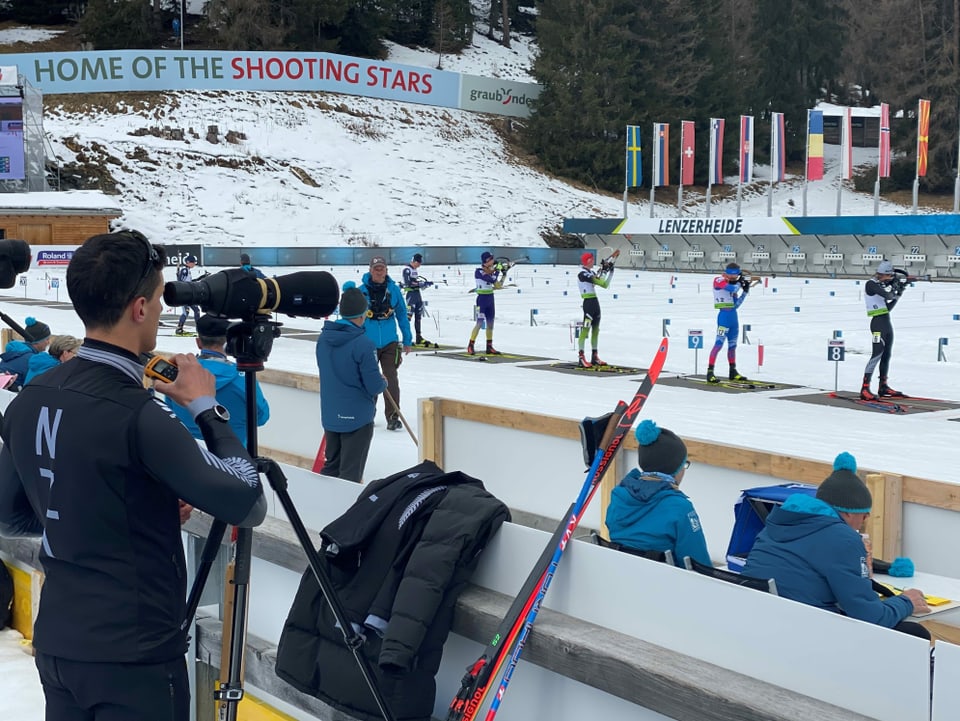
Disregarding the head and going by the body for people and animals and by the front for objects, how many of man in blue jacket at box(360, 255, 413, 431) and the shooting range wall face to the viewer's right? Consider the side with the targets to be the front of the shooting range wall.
0

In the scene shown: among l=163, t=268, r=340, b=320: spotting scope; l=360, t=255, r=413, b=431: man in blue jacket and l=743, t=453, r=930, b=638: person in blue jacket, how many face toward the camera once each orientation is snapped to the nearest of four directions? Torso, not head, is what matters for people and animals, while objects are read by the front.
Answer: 1

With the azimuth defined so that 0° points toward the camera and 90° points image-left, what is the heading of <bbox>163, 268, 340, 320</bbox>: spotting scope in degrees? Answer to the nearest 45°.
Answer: approximately 270°

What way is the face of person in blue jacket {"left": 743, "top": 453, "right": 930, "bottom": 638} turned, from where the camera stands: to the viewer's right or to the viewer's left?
to the viewer's right

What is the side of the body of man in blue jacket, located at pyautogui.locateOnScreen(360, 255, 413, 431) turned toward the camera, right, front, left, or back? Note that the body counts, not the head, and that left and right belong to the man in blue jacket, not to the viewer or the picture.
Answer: front

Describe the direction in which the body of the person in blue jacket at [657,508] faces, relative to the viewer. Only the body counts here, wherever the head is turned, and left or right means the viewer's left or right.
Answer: facing away from the viewer and to the right of the viewer

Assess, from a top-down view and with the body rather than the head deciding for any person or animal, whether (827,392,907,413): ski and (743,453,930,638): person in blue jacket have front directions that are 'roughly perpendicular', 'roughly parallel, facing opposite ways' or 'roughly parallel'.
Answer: roughly perpendicular

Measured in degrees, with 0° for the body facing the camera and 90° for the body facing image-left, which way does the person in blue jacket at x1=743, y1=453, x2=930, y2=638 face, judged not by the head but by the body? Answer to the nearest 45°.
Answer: approximately 225°

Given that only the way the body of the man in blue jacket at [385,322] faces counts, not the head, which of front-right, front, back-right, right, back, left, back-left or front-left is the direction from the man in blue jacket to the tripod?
front

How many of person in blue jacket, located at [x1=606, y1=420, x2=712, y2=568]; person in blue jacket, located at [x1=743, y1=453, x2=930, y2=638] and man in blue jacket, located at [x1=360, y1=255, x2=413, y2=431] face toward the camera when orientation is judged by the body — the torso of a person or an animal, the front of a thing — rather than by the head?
1

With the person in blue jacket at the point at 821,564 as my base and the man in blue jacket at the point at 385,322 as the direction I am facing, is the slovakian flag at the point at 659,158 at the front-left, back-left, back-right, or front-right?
front-right

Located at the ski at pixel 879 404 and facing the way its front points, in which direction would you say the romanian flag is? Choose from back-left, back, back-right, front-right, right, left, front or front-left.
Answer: back-left
